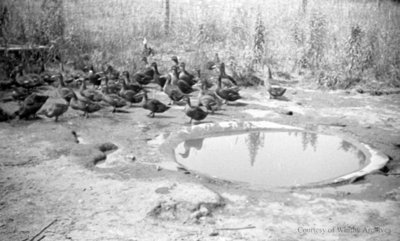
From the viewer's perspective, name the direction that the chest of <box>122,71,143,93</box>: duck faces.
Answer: to the viewer's left

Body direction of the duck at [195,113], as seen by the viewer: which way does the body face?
to the viewer's left

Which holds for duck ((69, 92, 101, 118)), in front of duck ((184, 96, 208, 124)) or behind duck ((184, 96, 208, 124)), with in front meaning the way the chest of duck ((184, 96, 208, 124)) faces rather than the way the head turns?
in front

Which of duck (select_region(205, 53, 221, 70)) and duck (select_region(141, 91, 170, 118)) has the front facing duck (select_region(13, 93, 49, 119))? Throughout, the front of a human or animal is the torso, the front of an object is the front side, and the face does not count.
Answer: duck (select_region(141, 91, 170, 118))

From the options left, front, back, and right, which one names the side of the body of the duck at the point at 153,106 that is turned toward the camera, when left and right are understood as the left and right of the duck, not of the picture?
left

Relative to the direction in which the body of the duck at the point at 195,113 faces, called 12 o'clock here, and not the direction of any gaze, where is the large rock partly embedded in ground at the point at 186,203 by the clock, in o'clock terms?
The large rock partly embedded in ground is roughly at 9 o'clock from the duck.
